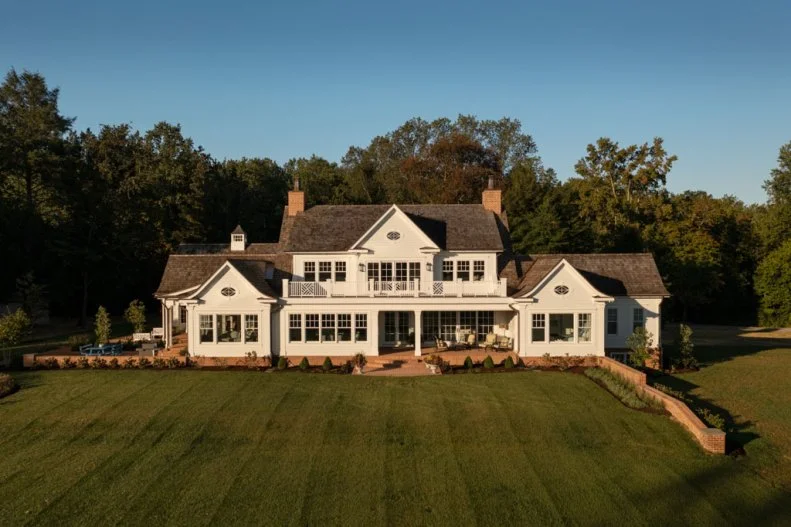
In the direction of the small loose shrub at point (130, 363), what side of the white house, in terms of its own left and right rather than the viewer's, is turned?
right

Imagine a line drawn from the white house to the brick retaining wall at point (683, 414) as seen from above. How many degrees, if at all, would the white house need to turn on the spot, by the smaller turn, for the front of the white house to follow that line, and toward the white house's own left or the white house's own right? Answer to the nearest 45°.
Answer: approximately 45° to the white house's own left

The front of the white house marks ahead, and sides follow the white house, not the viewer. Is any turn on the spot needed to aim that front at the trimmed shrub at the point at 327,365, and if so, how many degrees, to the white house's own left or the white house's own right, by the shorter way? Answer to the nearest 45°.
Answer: approximately 45° to the white house's own right

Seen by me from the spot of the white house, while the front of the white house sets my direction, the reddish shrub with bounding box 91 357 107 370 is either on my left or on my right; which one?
on my right

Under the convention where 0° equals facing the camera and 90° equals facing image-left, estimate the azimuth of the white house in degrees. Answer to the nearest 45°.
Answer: approximately 0°

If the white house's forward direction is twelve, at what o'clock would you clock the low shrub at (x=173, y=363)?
The low shrub is roughly at 2 o'clock from the white house.

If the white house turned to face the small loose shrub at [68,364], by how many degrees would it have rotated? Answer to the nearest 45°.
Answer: approximately 90° to its right

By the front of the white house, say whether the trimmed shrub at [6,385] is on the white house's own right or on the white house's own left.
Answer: on the white house's own right

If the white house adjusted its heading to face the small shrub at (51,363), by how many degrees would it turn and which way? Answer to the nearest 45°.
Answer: approximately 90° to its right

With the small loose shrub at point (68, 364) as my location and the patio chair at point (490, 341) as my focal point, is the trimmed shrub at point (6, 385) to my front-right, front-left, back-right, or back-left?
back-right
